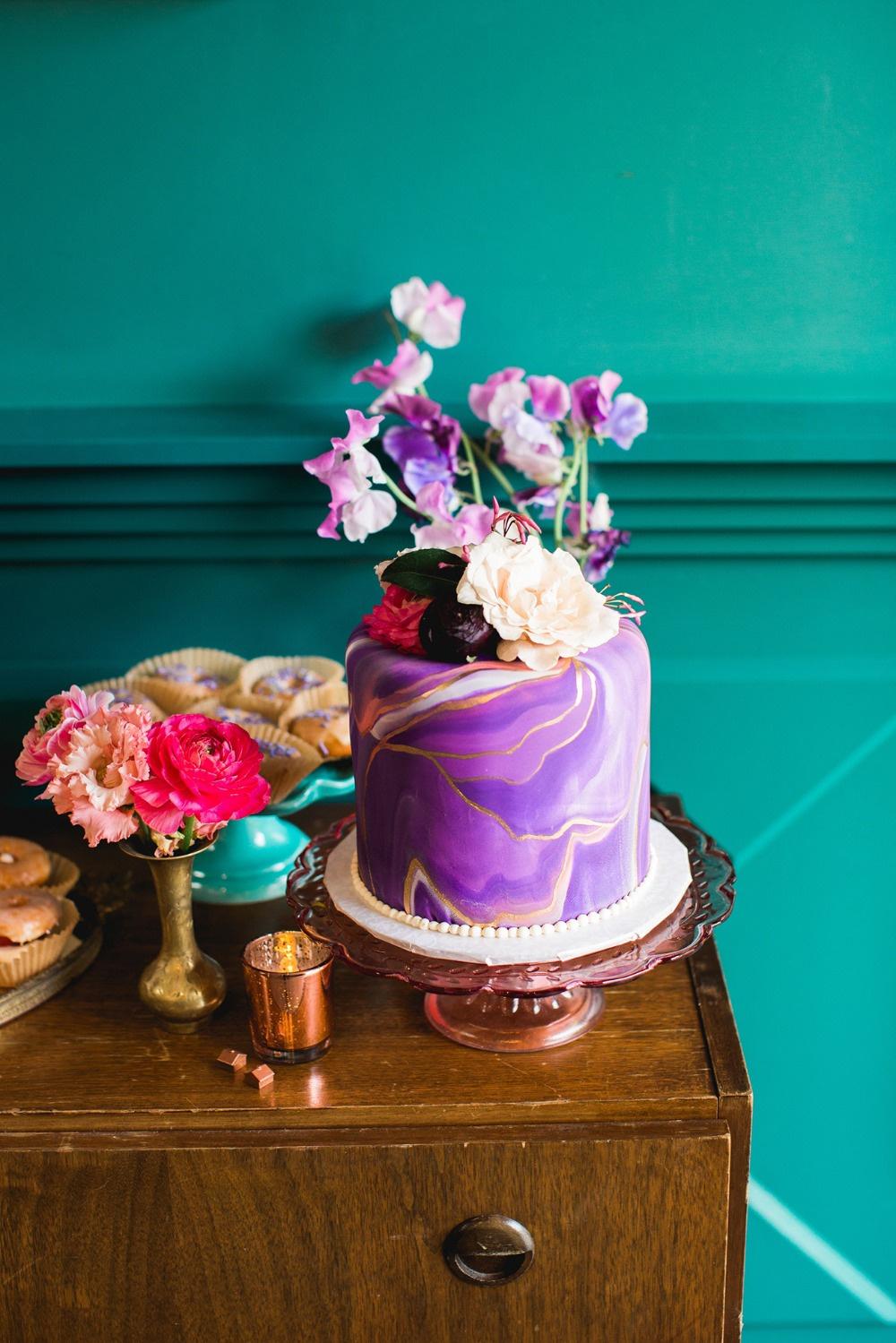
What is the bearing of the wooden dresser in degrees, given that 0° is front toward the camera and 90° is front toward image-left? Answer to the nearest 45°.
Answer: approximately 0°
